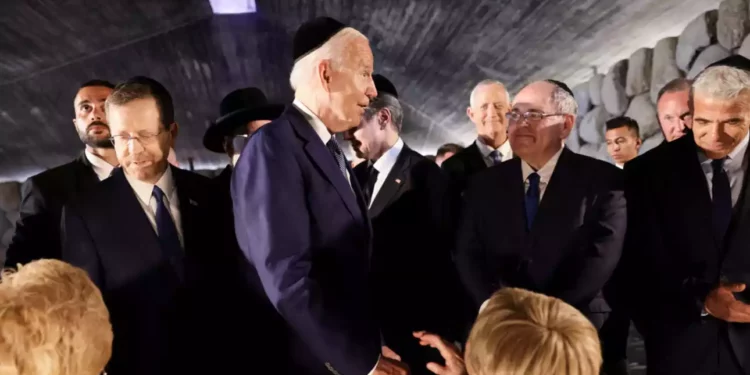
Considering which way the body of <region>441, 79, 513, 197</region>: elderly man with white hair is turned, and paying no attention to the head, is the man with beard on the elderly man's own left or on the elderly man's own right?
on the elderly man's own right

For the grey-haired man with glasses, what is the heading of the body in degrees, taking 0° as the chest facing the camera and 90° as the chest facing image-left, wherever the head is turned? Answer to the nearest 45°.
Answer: approximately 45°

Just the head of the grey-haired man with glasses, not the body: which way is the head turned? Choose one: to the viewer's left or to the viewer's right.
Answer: to the viewer's left

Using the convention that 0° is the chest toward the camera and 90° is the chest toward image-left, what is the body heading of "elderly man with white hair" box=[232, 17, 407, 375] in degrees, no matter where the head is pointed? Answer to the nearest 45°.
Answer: approximately 270°

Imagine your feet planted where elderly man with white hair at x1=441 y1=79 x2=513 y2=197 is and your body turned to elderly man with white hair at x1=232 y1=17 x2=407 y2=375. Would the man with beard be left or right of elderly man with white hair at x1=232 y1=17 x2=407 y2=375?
right

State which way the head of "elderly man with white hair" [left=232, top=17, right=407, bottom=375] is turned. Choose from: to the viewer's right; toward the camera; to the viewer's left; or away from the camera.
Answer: to the viewer's right

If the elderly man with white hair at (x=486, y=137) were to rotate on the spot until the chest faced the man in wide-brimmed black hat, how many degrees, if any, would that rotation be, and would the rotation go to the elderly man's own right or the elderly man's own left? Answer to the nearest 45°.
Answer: approximately 45° to the elderly man's own right

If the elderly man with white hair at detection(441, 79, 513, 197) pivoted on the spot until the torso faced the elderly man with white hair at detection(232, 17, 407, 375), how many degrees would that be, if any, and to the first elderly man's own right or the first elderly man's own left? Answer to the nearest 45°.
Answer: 0° — they already face them

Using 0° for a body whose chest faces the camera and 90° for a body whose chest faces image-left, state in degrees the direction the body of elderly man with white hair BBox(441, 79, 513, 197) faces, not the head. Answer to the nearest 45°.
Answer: approximately 0°

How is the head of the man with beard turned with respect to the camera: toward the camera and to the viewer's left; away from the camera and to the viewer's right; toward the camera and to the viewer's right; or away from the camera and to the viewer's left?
toward the camera and to the viewer's right

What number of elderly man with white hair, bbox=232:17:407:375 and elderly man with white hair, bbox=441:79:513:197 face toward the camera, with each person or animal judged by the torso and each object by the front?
1
